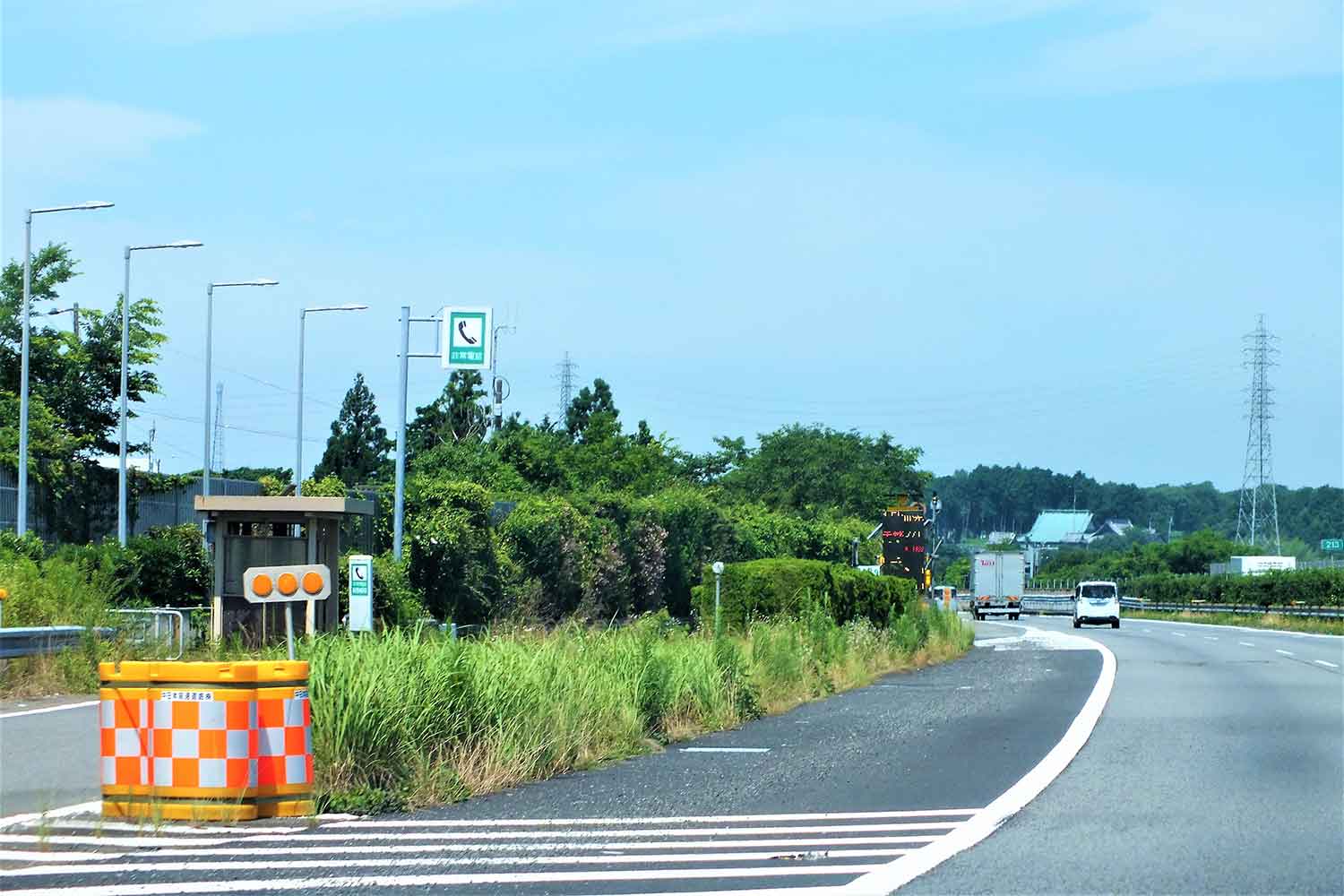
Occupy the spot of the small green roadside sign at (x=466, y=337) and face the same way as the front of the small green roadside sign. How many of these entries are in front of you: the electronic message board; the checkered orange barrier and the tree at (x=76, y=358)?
1

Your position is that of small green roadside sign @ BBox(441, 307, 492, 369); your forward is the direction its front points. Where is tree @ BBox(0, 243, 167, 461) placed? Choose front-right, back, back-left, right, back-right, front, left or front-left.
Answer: back-right

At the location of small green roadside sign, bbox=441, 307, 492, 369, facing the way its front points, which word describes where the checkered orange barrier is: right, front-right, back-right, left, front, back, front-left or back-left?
front

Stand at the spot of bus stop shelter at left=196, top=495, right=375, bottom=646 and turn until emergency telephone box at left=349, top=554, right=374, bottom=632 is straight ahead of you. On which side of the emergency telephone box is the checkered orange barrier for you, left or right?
right

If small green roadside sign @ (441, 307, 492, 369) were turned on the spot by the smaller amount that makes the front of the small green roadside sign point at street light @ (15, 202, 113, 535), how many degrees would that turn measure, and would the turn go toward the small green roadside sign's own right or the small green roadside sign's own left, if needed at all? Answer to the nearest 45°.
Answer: approximately 45° to the small green roadside sign's own right

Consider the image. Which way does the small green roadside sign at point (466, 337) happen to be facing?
toward the camera

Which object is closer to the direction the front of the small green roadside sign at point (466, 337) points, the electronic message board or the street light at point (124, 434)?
the street light

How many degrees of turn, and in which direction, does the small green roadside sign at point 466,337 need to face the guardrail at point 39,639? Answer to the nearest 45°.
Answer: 0° — it already faces it

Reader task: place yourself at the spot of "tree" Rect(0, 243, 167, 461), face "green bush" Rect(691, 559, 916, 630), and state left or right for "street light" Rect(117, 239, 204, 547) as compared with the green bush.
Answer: right
